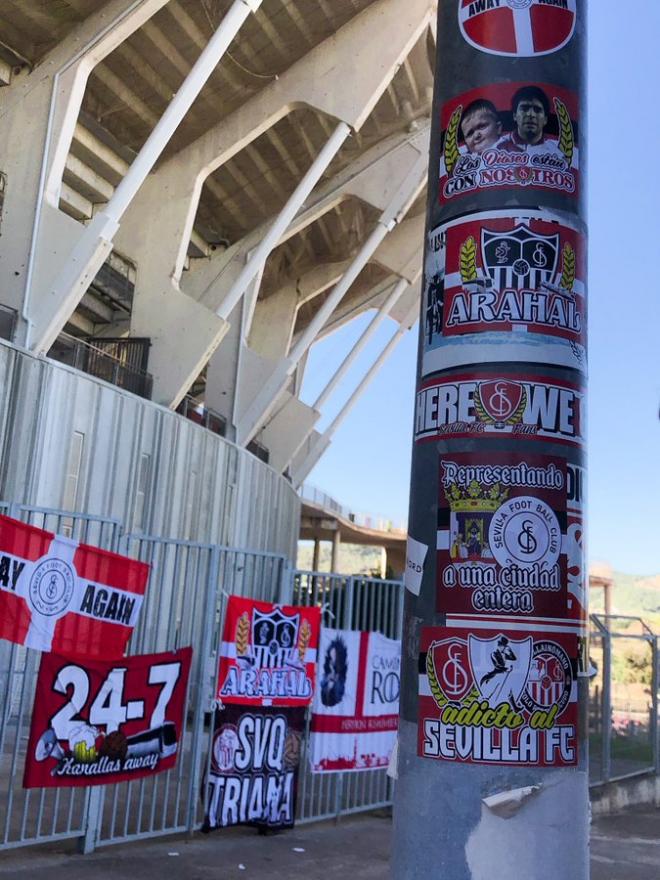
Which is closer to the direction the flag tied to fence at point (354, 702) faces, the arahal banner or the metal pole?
the metal pole

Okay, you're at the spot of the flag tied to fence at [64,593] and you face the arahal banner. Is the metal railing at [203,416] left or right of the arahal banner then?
left

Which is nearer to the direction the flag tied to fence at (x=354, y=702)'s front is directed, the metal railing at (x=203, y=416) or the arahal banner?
the arahal banner

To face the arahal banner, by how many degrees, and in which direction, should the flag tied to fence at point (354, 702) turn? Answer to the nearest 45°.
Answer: approximately 45° to its right

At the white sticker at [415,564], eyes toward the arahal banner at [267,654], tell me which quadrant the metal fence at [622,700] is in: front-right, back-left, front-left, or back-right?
front-right

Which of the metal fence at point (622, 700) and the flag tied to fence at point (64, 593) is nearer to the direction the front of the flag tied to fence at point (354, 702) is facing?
the flag tied to fence

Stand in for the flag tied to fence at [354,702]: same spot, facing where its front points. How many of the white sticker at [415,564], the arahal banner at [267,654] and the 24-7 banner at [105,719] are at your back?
0

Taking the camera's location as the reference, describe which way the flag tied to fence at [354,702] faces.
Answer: facing the viewer

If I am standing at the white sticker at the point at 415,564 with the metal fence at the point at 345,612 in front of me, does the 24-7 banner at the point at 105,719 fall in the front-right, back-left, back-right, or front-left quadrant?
front-left

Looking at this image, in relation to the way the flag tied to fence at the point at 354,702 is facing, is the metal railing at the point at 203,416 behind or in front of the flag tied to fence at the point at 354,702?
behind

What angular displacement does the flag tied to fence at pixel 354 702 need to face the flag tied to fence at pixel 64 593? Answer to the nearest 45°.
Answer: approximately 45° to its right

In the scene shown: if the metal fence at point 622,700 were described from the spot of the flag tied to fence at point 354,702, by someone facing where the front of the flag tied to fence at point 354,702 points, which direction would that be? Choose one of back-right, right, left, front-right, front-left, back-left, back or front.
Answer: back-left

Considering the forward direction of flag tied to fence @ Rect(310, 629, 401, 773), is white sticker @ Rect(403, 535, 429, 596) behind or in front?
in front

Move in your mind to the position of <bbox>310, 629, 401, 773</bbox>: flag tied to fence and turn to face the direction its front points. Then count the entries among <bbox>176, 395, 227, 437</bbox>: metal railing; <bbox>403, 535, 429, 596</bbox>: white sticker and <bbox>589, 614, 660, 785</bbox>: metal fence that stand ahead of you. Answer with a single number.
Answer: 1

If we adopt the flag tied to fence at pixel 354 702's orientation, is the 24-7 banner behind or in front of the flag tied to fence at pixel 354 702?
in front

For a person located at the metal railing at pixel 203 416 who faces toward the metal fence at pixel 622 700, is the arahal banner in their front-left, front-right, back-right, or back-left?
front-right

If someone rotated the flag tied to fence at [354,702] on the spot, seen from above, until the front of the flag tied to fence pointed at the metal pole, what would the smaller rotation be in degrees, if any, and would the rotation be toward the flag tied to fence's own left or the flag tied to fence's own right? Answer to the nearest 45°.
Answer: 0° — it already faces it

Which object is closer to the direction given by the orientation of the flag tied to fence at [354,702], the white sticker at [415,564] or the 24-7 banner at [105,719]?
the white sticker
